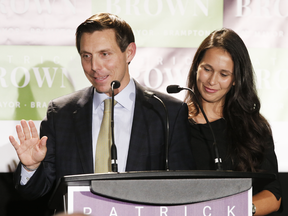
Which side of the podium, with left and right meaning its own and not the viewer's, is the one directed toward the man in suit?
back

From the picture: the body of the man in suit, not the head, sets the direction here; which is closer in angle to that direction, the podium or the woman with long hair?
the podium

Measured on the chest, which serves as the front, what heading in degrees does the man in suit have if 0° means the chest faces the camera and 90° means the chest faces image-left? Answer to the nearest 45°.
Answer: approximately 0°

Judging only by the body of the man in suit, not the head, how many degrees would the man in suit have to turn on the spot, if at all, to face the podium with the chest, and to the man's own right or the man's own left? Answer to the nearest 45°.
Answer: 0° — they already face it

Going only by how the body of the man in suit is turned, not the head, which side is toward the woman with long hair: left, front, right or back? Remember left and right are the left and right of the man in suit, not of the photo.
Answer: left

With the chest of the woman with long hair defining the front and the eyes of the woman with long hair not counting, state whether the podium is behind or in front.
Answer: in front

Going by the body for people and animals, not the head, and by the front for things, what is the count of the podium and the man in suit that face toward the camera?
2
